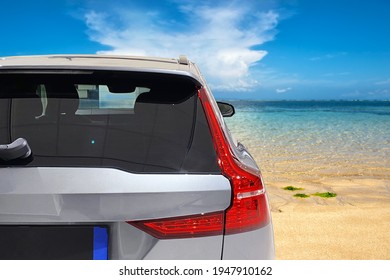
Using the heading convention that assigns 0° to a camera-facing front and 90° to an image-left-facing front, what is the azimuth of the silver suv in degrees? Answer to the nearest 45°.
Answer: approximately 180°

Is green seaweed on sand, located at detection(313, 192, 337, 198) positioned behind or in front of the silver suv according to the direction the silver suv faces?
in front
